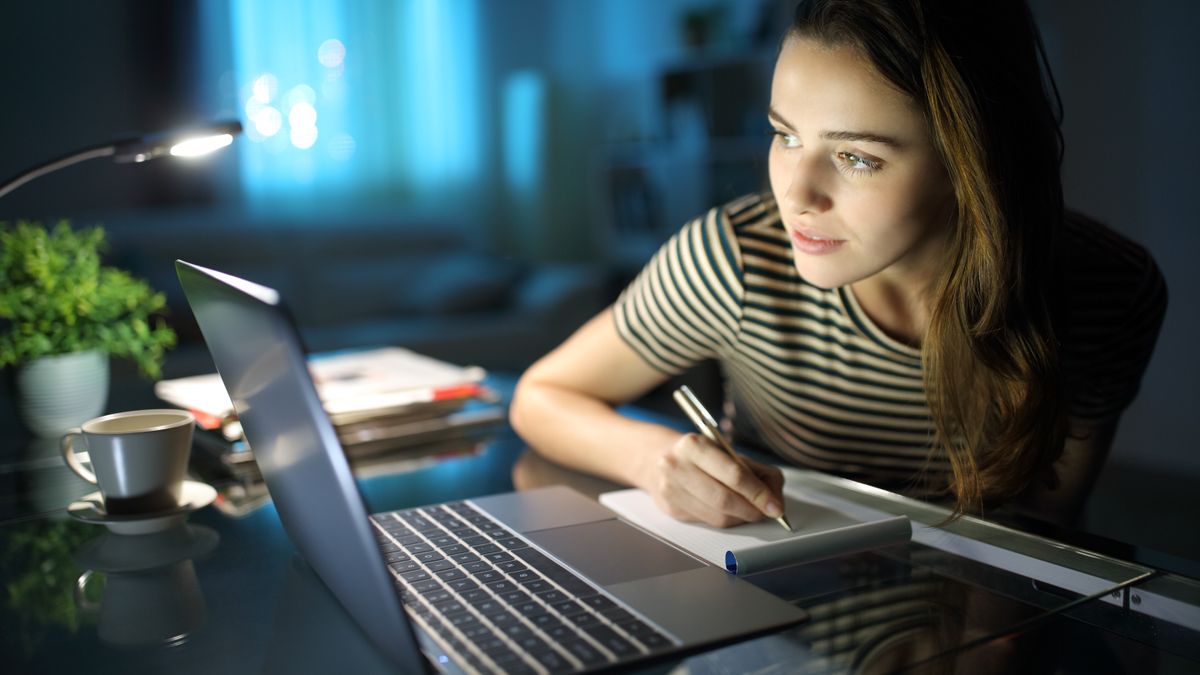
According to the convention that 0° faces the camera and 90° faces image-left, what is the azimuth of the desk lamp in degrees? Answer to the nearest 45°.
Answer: approximately 270°

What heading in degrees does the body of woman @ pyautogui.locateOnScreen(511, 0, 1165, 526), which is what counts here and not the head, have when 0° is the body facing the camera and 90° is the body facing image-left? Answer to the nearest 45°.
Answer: approximately 45°

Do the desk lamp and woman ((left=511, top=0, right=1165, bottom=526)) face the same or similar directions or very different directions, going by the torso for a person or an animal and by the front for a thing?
very different directions
